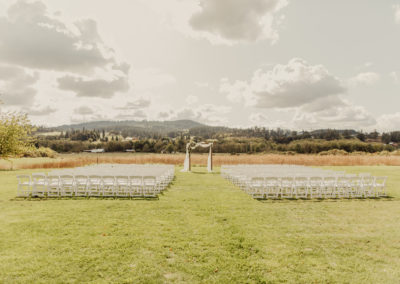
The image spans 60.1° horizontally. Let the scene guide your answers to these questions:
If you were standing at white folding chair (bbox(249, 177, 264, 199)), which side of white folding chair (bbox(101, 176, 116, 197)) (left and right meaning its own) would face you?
right

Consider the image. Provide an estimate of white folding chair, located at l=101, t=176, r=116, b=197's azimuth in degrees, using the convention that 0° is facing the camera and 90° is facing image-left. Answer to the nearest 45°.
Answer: approximately 180°

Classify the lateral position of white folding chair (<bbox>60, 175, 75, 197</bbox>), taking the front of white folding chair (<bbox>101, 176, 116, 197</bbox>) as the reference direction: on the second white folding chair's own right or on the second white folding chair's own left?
on the second white folding chair's own left

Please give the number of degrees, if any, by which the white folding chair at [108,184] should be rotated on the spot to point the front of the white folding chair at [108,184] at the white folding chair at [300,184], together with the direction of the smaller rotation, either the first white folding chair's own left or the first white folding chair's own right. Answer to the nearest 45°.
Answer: approximately 90° to the first white folding chair's own right

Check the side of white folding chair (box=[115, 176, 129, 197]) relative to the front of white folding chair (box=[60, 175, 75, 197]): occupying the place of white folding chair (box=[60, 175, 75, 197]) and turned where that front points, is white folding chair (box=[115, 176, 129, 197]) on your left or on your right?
on your right

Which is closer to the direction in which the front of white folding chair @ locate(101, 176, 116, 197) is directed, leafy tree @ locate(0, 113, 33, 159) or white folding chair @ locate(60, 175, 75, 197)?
the leafy tree

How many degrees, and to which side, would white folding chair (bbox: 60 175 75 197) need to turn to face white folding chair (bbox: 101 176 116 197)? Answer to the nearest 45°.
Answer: approximately 90° to its right

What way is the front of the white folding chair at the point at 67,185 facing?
away from the camera

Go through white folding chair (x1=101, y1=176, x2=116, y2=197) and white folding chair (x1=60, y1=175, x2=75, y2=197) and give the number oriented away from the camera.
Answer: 2
